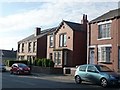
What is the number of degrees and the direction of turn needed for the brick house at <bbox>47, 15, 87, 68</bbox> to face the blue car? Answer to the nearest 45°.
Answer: approximately 45° to its left

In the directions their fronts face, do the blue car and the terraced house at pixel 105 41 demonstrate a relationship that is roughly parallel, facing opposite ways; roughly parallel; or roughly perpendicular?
roughly perpendicular

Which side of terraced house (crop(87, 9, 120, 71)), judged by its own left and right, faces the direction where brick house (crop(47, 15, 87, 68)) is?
right

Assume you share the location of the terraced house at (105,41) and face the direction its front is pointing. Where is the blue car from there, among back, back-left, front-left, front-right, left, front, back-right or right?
front-left

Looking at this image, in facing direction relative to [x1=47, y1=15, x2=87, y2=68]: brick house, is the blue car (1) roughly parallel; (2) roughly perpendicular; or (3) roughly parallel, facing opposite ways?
roughly perpendicular

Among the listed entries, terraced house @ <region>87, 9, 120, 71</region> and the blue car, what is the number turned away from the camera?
0

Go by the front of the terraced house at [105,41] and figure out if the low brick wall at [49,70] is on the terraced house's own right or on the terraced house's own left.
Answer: on the terraced house's own right

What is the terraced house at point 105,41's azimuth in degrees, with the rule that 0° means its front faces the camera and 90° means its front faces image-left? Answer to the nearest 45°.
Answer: approximately 45°

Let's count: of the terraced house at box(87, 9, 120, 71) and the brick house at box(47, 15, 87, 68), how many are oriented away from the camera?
0
